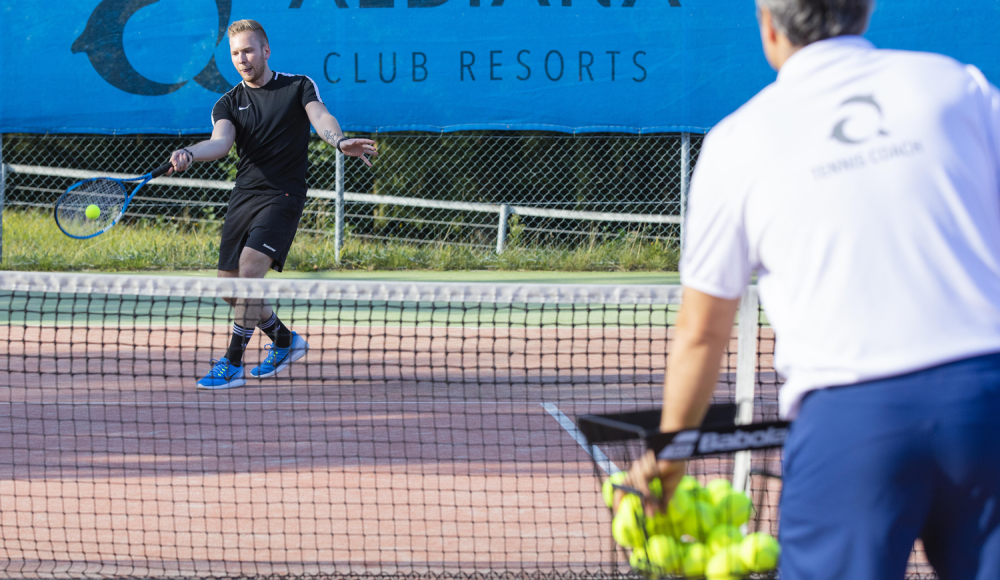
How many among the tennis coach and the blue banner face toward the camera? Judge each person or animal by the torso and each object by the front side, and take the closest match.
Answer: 1

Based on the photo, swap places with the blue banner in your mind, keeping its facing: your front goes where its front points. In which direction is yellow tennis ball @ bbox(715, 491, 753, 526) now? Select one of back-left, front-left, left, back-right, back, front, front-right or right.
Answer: front

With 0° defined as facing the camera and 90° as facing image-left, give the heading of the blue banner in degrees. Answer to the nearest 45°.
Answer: approximately 0°

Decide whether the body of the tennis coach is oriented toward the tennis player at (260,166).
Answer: yes

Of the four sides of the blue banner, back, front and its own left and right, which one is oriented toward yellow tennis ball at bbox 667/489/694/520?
front

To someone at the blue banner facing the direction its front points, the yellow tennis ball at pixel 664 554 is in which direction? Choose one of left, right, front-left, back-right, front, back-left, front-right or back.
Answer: front

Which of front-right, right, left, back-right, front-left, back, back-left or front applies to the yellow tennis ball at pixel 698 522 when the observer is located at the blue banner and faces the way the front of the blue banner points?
front

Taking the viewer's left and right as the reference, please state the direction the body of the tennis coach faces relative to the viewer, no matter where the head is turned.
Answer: facing away from the viewer and to the left of the viewer

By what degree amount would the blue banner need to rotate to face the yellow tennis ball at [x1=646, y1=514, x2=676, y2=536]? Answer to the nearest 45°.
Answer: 0° — it already faces it

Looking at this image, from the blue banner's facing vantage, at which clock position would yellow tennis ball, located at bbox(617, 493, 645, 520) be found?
The yellow tennis ball is roughly at 12 o'clock from the blue banner.

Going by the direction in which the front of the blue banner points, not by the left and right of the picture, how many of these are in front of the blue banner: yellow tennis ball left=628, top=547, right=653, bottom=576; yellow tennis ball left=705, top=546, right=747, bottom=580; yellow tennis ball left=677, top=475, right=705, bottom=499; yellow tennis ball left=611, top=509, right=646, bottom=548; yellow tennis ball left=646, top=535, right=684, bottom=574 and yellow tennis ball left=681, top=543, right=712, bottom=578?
6
